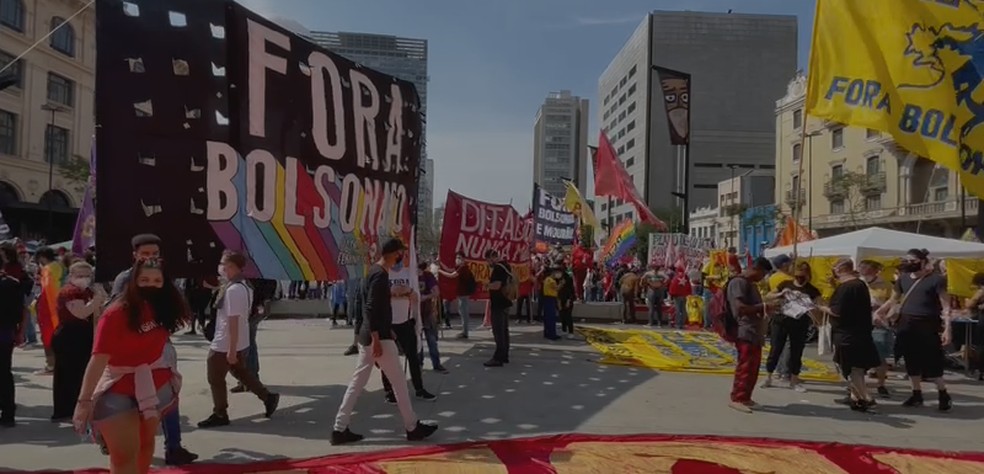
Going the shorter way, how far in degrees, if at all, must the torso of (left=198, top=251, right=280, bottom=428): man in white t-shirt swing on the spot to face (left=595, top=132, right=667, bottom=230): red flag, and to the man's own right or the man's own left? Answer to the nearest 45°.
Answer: approximately 135° to the man's own right

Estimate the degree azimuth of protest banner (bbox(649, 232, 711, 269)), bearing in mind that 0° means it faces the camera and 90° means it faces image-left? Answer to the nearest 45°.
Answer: approximately 0°

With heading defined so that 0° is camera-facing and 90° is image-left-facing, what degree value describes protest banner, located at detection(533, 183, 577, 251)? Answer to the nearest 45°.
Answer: approximately 0°

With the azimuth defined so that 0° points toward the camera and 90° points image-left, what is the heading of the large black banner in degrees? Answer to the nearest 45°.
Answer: approximately 315°

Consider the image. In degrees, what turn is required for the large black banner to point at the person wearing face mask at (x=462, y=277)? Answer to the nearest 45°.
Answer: approximately 90° to its left
